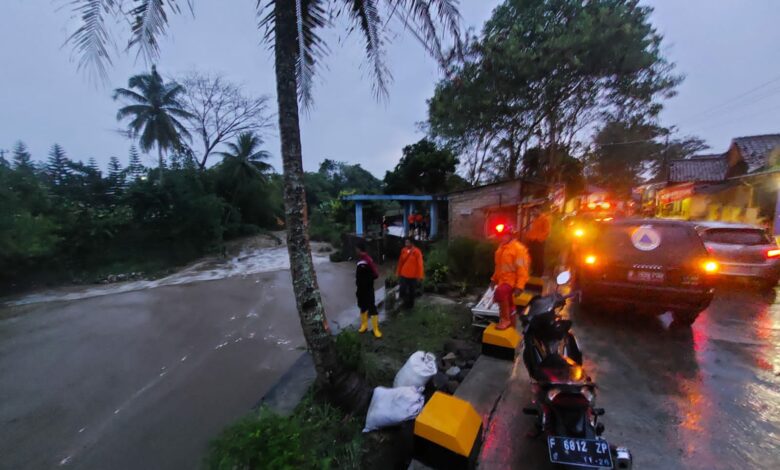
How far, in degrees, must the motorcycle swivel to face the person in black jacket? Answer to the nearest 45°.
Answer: approximately 45° to its left

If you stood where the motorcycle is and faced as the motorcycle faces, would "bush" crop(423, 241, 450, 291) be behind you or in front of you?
in front

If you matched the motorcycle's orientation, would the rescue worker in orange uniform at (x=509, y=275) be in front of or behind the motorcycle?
in front

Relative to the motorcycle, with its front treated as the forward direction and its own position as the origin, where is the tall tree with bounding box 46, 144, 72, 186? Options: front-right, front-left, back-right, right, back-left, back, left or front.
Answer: left

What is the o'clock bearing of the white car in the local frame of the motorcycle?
The white car is roughly at 1 o'clock from the motorcycle.

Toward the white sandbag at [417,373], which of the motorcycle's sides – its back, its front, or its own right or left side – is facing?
left

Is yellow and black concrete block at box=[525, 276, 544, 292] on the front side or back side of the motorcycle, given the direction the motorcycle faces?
on the front side

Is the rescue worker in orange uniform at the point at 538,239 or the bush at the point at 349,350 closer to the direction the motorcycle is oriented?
the rescue worker in orange uniform

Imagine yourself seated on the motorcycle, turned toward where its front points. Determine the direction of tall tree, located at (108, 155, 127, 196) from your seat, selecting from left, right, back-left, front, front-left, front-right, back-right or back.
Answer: left

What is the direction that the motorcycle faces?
away from the camera

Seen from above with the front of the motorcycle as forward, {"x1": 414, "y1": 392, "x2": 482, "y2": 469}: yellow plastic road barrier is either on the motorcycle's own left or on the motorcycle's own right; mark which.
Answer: on the motorcycle's own left
